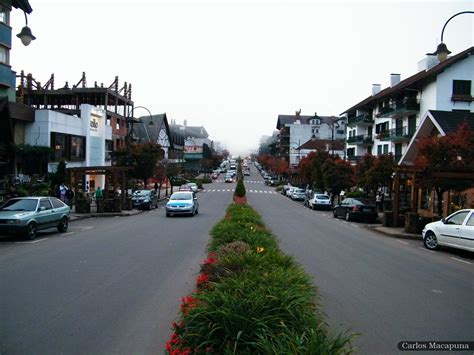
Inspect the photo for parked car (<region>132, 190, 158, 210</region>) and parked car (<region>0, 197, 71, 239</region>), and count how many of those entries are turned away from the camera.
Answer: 0

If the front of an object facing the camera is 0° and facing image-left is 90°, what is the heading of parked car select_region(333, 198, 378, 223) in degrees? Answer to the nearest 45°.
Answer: approximately 135°

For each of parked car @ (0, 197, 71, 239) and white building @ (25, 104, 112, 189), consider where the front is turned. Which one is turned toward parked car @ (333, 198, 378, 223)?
the white building

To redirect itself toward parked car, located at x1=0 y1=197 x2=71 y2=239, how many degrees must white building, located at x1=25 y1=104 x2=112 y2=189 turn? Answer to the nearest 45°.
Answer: approximately 45° to its right

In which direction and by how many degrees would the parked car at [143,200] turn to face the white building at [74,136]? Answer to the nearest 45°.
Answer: approximately 90° to its right

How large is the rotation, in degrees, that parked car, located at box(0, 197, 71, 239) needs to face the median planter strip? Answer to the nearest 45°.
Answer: approximately 45° to its left

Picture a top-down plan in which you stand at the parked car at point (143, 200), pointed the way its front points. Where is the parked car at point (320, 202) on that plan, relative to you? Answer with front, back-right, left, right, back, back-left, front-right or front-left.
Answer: back-left

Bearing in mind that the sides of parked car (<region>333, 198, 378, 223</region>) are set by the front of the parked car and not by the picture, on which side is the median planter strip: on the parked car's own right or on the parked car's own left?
on the parked car's own left

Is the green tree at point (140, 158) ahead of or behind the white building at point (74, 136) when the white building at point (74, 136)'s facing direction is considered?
ahead

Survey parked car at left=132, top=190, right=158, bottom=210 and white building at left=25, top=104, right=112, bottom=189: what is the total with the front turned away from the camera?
0

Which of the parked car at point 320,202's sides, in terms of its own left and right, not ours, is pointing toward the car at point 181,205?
left

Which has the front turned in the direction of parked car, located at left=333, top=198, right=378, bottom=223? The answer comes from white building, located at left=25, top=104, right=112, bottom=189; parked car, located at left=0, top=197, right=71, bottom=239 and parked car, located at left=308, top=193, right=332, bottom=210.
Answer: the white building

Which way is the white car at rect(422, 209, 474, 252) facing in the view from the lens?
facing away from the viewer and to the left of the viewer
